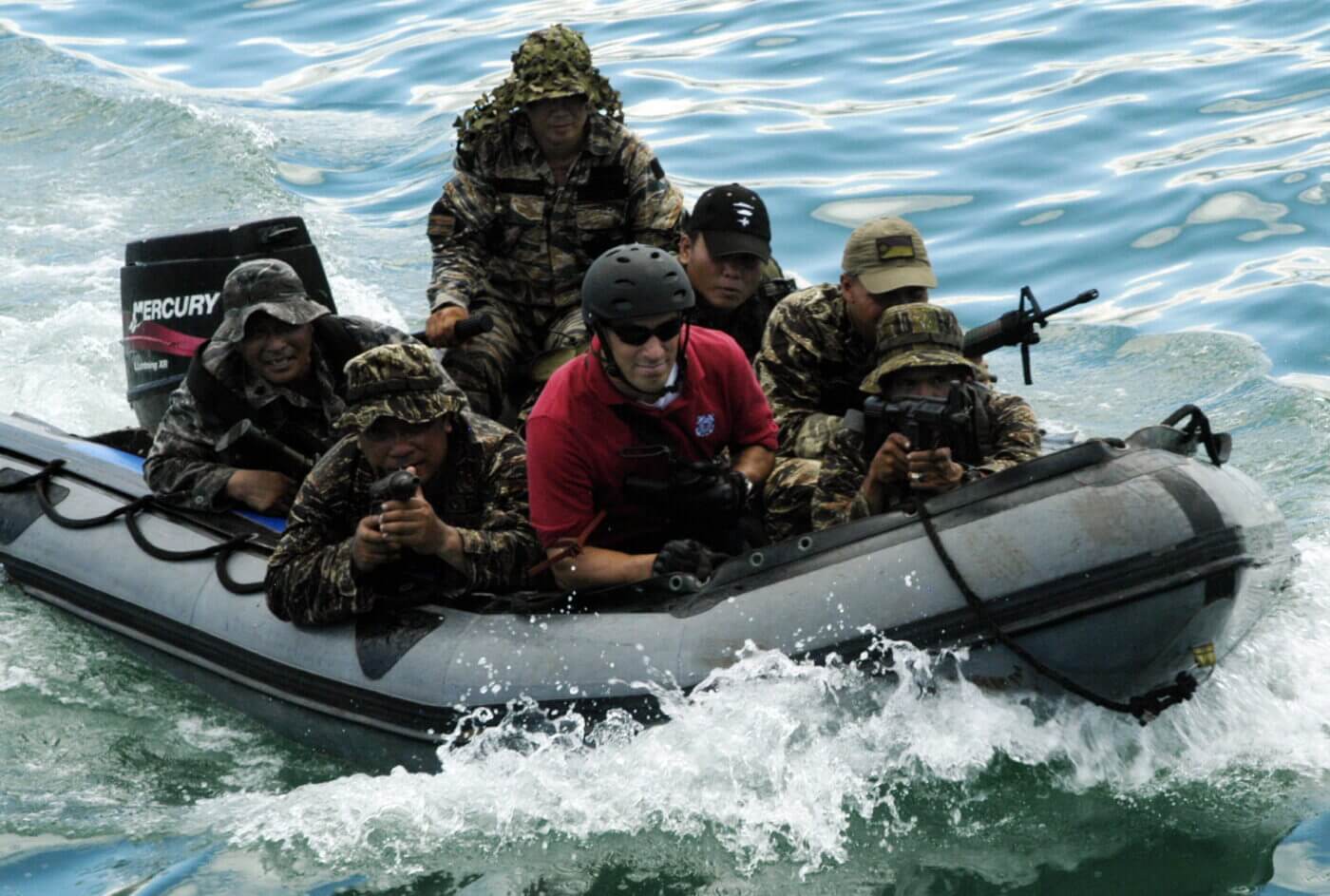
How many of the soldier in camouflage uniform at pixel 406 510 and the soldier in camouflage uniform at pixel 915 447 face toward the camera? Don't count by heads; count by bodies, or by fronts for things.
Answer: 2

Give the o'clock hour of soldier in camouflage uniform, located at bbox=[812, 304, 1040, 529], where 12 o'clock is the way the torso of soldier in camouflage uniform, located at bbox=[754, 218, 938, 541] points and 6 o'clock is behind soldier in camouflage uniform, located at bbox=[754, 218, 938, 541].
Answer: soldier in camouflage uniform, located at bbox=[812, 304, 1040, 529] is roughly at 1 o'clock from soldier in camouflage uniform, located at bbox=[754, 218, 938, 541].

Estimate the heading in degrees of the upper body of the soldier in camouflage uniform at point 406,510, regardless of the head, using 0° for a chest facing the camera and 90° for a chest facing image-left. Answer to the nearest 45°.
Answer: approximately 0°

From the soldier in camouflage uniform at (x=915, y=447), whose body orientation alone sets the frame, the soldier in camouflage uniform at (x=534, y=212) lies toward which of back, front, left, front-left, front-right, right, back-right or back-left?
back-right

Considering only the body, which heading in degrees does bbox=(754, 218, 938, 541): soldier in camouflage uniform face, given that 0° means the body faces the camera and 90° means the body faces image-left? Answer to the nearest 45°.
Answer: approximately 315°

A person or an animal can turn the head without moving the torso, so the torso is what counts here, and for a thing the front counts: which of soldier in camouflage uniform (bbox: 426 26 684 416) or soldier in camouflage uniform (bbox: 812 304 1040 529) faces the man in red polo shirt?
soldier in camouflage uniform (bbox: 426 26 684 416)
